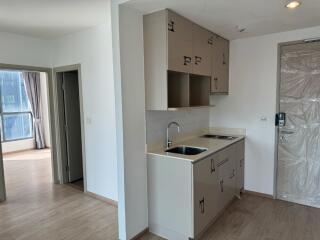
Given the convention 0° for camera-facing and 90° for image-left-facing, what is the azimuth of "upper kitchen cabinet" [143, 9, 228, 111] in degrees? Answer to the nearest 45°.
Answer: approximately 315°

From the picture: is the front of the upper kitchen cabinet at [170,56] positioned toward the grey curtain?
no
